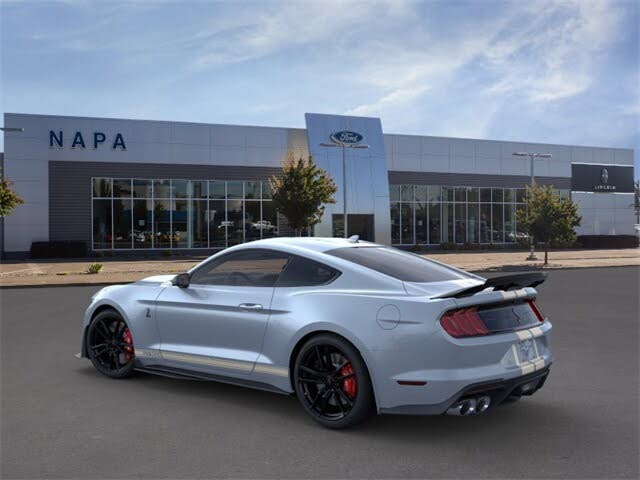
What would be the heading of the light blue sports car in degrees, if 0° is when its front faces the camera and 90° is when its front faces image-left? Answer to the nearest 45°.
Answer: approximately 135°

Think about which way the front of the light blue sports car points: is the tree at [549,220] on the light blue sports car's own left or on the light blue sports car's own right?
on the light blue sports car's own right

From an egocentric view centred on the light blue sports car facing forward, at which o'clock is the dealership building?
The dealership building is roughly at 1 o'clock from the light blue sports car.

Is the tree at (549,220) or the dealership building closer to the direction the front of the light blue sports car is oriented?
the dealership building

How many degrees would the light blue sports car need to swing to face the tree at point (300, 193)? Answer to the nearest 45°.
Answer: approximately 45° to its right
